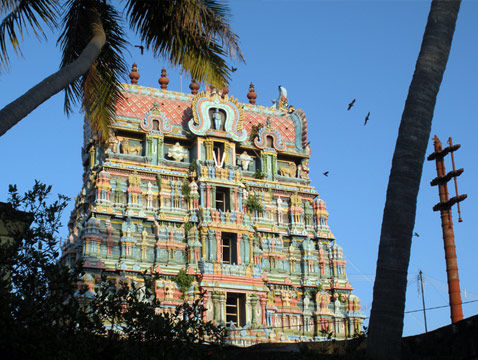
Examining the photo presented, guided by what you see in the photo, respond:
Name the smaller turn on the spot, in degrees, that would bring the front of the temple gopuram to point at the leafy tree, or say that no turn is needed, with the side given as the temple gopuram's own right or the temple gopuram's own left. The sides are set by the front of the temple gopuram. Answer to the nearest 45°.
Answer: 0° — it already faces it

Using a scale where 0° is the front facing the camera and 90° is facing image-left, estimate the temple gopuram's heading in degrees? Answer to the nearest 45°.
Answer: approximately 0°

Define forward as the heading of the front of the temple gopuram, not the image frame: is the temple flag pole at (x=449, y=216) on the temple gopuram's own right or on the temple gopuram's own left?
on the temple gopuram's own left

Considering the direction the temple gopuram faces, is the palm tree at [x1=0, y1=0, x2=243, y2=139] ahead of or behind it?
ahead

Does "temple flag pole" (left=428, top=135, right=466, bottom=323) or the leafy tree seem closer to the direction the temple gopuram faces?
the leafy tree

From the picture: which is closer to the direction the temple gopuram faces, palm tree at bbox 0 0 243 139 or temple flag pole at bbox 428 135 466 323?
the palm tree
